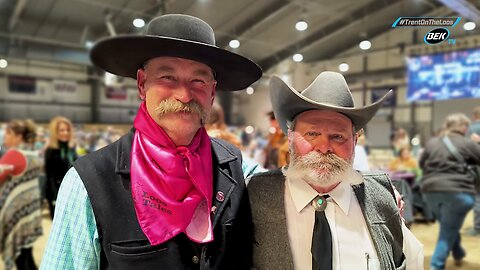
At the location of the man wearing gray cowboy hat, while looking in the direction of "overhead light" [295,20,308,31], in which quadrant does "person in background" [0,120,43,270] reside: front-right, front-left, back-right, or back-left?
front-left

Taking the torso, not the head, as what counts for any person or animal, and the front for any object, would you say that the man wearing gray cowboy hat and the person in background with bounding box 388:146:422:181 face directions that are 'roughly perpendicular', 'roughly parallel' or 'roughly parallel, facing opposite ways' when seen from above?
roughly parallel

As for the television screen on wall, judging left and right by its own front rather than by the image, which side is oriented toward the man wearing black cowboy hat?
front

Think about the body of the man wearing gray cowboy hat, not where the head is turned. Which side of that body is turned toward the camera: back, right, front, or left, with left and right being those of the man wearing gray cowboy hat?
front

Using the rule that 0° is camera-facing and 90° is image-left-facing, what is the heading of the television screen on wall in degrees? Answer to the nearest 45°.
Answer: approximately 45°

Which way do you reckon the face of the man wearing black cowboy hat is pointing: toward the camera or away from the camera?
toward the camera

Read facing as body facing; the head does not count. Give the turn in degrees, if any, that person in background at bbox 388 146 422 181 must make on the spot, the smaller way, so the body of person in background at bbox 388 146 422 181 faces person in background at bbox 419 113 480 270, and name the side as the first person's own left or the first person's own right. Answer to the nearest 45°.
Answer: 0° — they already face them

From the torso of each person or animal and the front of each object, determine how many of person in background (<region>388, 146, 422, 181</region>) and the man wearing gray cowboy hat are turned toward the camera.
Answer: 2
